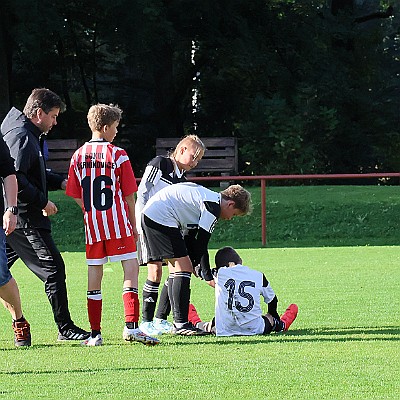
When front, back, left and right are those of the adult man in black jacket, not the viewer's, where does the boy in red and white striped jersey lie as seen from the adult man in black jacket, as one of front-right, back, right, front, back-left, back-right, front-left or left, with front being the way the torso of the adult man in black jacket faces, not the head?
front-right

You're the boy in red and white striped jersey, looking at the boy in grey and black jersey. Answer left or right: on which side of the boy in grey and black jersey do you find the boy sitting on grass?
right

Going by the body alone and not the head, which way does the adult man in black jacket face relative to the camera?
to the viewer's right

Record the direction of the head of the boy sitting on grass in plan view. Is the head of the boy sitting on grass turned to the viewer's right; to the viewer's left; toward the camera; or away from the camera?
away from the camera

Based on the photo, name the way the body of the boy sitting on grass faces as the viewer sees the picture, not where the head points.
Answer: away from the camera

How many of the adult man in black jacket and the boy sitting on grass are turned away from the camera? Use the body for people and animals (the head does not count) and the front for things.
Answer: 1

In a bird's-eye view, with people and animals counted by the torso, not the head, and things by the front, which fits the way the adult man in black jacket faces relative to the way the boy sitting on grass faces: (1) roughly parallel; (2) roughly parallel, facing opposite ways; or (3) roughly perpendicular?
roughly perpendicular

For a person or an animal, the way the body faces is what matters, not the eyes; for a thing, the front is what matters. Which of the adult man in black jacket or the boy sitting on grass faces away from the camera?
the boy sitting on grass
